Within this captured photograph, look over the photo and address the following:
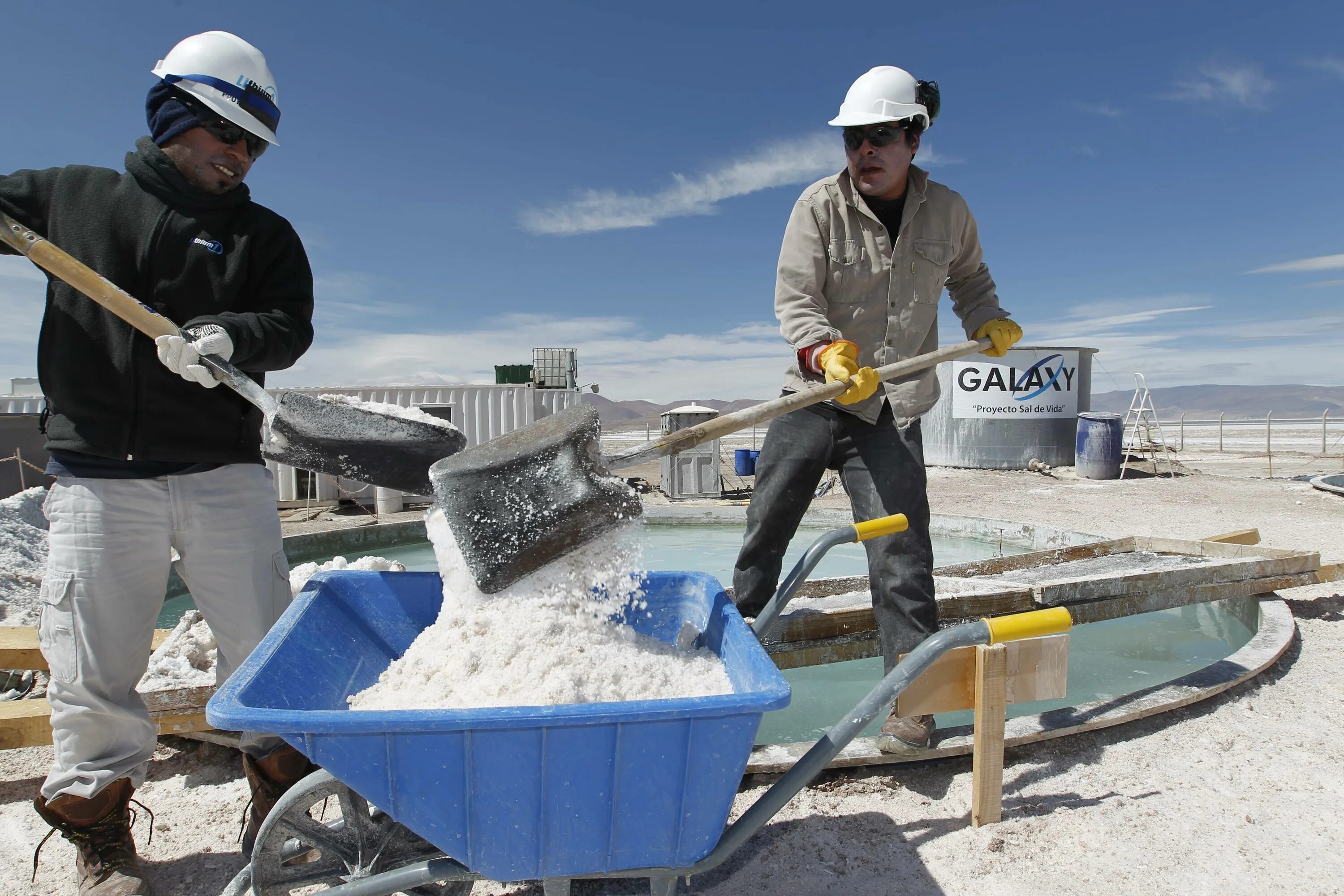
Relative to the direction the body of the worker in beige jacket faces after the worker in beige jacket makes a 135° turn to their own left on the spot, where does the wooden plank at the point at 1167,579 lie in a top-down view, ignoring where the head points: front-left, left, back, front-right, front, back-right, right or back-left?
front

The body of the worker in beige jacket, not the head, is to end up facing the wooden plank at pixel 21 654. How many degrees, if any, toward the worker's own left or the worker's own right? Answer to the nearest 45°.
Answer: approximately 90° to the worker's own right

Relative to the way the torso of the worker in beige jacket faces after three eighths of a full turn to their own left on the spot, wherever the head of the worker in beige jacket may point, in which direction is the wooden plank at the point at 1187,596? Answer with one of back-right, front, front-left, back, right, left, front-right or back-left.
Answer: front

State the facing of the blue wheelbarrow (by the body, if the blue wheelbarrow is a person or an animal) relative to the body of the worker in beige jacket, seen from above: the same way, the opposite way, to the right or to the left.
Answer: to the right

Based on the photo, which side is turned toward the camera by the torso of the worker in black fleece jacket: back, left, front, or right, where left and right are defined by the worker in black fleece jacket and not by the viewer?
front

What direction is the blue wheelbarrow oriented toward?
to the viewer's left

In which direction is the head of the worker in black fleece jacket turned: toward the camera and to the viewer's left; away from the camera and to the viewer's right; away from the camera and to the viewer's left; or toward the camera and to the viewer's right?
toward the camera and to the viewer's right

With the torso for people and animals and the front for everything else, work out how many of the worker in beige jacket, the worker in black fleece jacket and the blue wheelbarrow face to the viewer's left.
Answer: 1

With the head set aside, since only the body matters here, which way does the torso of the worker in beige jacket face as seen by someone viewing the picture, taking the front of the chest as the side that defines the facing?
toward the camera

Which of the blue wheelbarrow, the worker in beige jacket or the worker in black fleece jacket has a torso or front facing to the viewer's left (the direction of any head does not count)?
the blue wheelbarrow

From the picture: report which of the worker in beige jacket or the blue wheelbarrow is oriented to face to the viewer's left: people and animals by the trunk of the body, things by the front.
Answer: the blue wheelbarrow
